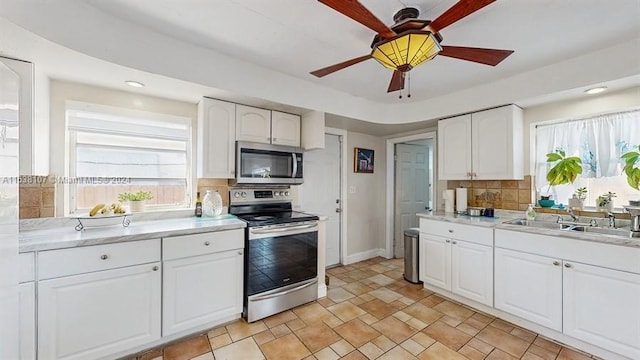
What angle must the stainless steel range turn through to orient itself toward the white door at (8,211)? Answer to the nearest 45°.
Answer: approximately 90° to its right

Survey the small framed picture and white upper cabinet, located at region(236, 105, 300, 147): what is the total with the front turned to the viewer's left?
0

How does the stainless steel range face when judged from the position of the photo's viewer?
facing the viewer and to the right of the viewer

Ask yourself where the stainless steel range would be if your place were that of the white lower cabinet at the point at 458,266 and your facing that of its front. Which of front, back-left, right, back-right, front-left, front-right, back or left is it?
front

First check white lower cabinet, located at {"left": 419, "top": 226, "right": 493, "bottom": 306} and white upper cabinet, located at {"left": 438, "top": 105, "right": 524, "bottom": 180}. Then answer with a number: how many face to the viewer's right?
0

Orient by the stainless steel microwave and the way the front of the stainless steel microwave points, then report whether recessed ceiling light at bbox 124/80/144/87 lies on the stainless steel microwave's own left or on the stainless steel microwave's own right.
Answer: on the stainless steel microwave's own right

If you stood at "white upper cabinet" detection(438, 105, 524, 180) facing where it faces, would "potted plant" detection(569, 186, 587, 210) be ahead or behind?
behind

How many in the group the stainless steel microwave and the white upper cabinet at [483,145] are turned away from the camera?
0

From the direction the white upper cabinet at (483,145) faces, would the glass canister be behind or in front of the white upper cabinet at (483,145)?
in front

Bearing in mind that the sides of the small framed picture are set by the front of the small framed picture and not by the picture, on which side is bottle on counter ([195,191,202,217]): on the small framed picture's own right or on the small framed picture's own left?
on the small framed picture's own right

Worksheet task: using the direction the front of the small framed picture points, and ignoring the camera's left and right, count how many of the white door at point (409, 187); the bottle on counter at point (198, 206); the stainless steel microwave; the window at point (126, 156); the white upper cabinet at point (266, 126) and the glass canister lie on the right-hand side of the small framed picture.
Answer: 5

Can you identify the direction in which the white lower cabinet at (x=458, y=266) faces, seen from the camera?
facing the viewer and to the left of the viewer

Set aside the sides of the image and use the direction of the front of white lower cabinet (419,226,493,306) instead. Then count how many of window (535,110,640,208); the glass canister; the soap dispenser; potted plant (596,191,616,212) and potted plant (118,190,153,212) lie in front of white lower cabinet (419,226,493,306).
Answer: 2
